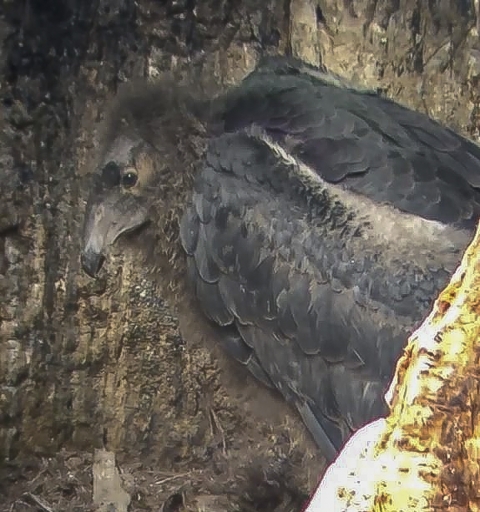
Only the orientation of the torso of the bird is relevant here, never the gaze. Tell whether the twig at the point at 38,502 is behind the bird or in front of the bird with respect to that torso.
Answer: in front

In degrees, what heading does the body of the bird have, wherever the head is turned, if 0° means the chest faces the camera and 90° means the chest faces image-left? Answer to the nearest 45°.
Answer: approximately 90°
